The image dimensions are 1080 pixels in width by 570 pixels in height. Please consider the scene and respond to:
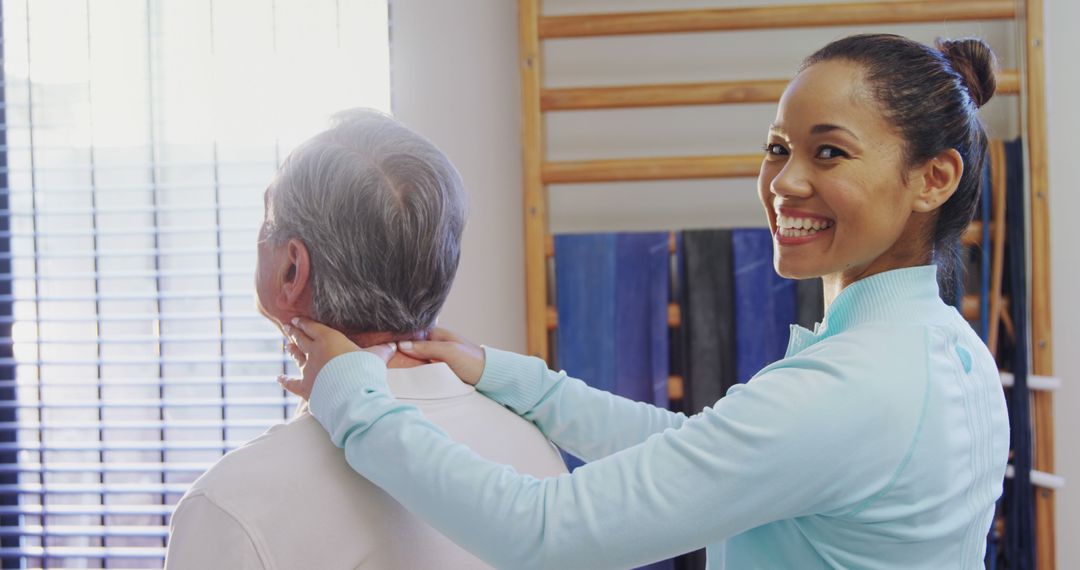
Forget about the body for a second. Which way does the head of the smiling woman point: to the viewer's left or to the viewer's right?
to the viewer's left

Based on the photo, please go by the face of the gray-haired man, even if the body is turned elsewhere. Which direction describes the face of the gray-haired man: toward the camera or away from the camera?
away from the camera

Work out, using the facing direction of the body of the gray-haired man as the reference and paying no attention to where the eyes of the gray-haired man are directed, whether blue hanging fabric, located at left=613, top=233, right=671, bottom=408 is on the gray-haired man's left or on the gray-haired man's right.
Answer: on the gray-haired man's right

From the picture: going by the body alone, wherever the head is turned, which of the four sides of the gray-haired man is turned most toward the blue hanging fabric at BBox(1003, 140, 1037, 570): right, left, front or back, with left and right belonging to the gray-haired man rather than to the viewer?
right

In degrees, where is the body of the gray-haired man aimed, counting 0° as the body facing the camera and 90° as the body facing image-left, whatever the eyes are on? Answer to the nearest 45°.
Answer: approximately 135°

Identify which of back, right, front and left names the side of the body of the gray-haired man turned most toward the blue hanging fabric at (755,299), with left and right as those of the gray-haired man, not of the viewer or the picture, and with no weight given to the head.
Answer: right

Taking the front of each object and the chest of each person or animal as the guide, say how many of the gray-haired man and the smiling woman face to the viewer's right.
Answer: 0
